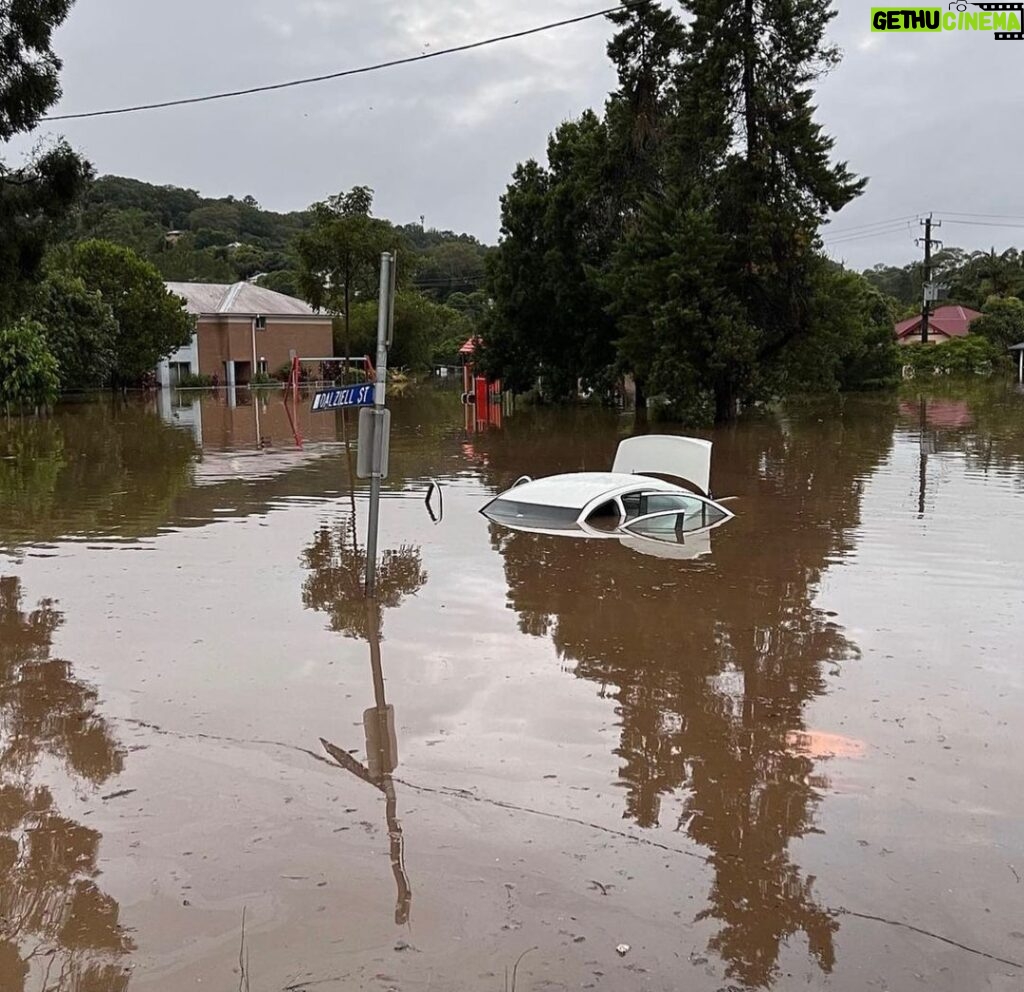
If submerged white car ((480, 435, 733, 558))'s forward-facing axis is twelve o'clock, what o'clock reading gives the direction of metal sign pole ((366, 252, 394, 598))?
The metal sign pole is roughly at 11 o'clock from the submerged white car.

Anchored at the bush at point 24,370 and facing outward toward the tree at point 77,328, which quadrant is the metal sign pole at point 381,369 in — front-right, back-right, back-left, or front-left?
back-right

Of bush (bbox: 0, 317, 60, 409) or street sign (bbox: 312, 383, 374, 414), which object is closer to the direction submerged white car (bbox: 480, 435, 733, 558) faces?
the street sign

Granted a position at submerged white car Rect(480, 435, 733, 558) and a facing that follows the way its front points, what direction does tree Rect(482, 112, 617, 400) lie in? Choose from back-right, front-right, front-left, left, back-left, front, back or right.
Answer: back-right

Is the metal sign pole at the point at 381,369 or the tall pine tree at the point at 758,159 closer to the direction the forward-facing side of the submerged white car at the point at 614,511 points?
the metal sign pole

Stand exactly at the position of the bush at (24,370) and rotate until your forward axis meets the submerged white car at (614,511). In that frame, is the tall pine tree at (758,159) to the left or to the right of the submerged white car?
left

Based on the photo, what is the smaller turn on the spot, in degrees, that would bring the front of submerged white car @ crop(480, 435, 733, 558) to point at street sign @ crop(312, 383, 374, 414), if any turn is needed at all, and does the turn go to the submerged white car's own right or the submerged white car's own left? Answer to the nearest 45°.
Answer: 0° — it already faces it

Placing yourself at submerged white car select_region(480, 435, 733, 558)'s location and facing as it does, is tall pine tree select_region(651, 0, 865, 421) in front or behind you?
behind

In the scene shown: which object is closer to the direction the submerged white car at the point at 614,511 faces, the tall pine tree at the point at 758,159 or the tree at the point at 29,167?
the tree

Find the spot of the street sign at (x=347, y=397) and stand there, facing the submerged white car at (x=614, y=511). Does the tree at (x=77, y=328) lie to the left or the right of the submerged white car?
left

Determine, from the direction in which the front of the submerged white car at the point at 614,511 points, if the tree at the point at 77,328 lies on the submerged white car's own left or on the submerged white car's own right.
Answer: on the submerged white car's own right

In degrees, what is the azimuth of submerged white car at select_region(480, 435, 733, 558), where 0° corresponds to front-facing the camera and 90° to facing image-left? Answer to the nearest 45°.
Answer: approximately 45°

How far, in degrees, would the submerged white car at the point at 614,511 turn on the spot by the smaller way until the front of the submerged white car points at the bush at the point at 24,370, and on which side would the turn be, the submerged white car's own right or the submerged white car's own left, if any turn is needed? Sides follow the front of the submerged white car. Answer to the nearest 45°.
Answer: approximately 90° to the submerged white car's own right

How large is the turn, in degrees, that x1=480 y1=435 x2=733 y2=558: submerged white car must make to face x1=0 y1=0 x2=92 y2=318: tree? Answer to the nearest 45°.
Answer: approximately 45° to its right
